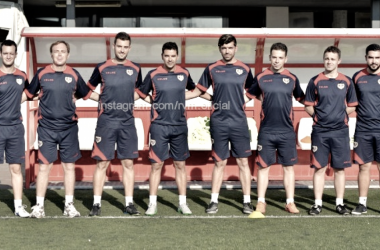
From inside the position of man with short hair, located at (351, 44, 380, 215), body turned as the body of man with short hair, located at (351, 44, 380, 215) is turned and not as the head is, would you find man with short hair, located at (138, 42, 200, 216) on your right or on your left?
on your right

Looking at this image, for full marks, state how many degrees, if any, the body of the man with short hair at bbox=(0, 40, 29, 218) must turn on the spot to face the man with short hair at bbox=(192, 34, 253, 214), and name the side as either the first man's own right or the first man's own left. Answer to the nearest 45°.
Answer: approximately 90° to the first man's own left

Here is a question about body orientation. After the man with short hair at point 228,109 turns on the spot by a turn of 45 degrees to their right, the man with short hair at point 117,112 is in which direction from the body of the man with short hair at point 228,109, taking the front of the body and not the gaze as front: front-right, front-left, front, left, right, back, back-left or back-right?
front-right

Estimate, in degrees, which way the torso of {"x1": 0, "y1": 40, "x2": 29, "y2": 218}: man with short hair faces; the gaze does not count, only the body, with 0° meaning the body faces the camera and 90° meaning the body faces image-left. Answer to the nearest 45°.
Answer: approximately 0°

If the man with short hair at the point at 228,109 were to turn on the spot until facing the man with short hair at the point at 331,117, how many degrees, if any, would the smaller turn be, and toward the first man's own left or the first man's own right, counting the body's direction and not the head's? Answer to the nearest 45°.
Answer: approximately 90° to the first man's own left

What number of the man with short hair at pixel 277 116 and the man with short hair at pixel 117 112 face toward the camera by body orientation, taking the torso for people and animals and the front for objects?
2
